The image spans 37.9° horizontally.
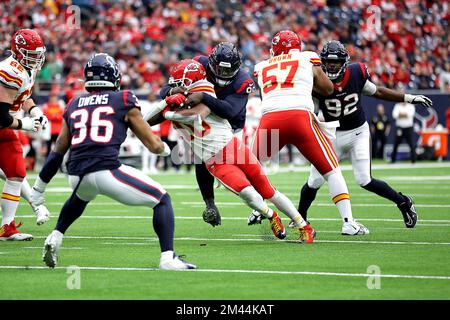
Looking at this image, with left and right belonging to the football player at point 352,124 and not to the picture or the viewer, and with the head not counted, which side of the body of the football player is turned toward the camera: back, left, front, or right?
front

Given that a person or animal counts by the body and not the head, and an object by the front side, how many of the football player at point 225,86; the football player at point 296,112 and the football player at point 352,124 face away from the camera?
1

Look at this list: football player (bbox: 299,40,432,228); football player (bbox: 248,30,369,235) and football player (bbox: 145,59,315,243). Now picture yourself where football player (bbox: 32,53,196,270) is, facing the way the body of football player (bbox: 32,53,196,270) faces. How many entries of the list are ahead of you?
3

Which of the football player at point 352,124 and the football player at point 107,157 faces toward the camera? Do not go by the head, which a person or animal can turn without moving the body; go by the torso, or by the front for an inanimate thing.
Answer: the football player at point 352,124

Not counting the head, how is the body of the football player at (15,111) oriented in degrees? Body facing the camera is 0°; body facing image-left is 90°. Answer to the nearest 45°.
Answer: approximately 315°

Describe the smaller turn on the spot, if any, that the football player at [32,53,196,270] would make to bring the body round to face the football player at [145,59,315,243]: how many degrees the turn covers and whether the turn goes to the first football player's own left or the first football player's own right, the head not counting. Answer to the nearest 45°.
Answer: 0° — they already face them

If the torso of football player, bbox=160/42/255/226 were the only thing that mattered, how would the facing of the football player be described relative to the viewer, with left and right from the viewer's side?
facing the viewer and to the left of the viewer

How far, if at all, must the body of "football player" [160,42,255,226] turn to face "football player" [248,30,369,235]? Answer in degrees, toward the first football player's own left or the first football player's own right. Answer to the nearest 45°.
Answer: approximately 135° to the first football player's own left

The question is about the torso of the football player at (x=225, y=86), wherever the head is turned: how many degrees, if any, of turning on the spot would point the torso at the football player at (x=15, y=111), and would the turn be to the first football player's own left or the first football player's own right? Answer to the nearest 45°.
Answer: approximately 45° to the first football player's own right

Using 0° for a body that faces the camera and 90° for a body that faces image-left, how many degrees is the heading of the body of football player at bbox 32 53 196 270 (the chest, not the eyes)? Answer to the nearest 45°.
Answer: approximately 225°

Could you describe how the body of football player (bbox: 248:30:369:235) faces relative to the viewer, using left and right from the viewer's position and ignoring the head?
facing away from the viewer

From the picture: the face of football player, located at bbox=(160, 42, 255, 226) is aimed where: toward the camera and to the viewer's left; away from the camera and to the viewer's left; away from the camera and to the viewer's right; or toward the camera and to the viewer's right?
toward the camera and to the viewer's left

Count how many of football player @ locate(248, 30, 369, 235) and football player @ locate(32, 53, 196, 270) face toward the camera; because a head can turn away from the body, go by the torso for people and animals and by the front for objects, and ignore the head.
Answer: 0

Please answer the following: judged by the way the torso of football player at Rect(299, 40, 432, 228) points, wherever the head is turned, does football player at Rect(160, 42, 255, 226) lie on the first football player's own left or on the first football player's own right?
on the first football player's own right

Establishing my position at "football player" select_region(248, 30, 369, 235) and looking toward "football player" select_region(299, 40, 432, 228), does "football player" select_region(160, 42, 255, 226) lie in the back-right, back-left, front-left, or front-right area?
back-left

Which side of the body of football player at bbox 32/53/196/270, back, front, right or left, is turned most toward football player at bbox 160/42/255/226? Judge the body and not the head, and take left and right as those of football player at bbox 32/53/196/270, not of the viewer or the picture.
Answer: front

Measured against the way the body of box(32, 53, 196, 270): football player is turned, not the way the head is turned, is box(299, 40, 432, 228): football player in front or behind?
in front

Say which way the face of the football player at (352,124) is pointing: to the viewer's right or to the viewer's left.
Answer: to the viewer's left
